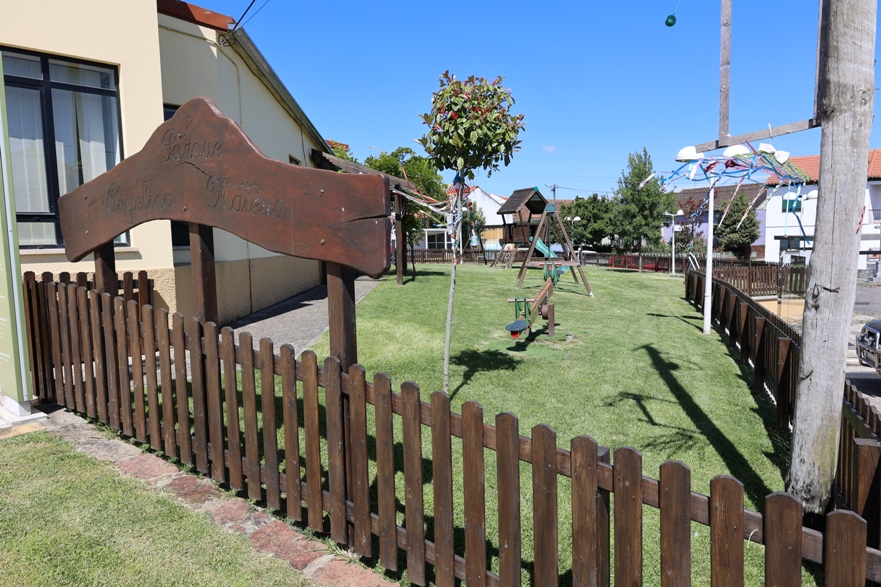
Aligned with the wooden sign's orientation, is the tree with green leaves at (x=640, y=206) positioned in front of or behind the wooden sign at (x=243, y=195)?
behind

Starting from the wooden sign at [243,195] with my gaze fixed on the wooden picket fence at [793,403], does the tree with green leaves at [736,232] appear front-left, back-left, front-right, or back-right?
front-left

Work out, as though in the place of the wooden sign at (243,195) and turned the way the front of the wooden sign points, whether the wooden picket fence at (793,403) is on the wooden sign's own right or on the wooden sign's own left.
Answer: on the wooden sign's own left

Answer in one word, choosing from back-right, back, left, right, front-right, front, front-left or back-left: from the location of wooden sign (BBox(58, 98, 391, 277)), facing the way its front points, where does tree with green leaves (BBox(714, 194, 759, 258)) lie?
back

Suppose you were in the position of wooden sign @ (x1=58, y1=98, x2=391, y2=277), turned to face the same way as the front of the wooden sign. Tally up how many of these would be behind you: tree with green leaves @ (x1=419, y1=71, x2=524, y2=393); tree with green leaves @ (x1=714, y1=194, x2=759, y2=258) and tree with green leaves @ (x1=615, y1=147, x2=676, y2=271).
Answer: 3

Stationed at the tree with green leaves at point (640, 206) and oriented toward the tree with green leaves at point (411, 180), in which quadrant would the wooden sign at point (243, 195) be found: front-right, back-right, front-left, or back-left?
front-left

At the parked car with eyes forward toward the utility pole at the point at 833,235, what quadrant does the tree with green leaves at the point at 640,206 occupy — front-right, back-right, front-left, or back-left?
back-right
